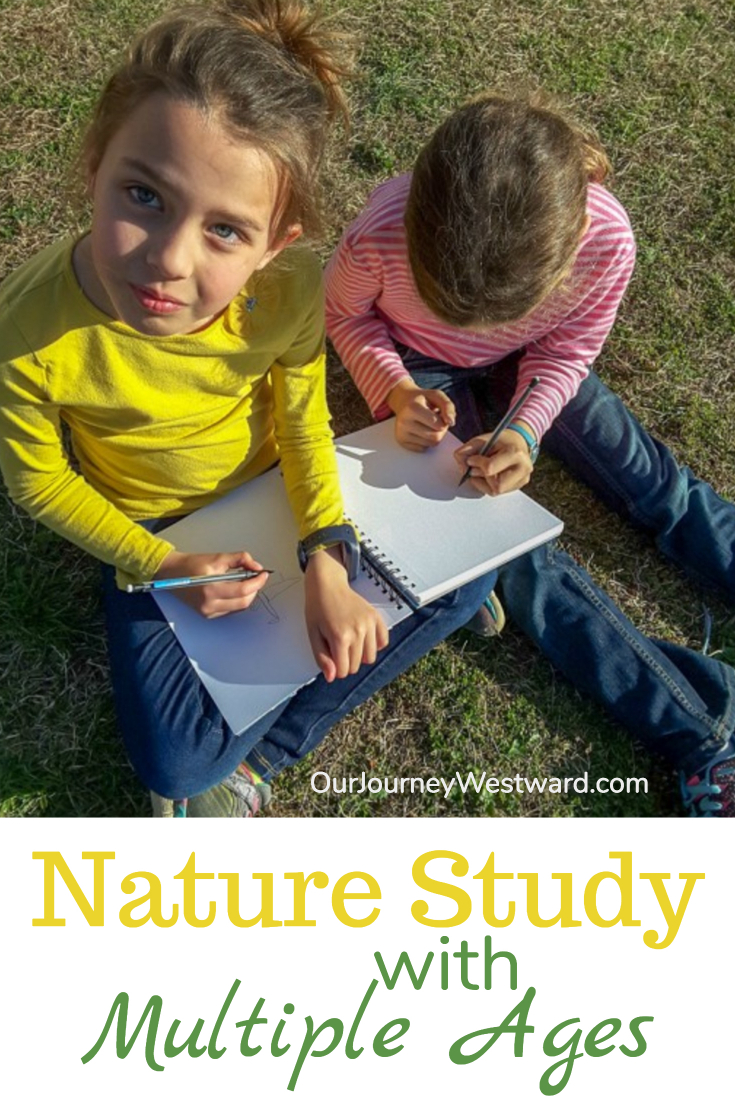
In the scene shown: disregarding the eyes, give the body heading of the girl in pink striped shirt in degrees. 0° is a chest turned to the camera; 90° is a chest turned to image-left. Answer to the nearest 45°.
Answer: approximately 0°

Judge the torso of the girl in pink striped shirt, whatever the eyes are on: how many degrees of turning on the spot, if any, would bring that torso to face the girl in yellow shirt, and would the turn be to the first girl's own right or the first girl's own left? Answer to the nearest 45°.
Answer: approximately 45° to the first girl's own right

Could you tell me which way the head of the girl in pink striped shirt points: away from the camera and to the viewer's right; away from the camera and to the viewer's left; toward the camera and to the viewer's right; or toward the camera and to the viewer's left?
toward the camera and to the viewer's left
